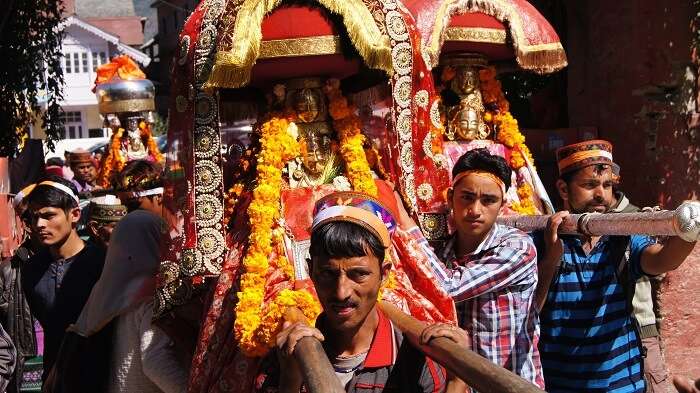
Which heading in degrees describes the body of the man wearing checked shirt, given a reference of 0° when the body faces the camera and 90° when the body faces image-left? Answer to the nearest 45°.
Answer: approximately 45°

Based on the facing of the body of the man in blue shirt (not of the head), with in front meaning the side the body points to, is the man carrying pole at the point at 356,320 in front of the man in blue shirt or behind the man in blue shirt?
in front

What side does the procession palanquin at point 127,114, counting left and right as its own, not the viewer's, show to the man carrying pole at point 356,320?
front

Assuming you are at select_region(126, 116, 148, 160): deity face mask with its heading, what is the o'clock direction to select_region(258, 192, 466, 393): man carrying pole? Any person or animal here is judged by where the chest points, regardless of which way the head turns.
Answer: The man carrying pole is roughly at 12 o'clock from the deity face mask.

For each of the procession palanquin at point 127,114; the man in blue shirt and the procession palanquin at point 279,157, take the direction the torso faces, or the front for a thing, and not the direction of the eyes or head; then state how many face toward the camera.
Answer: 3
